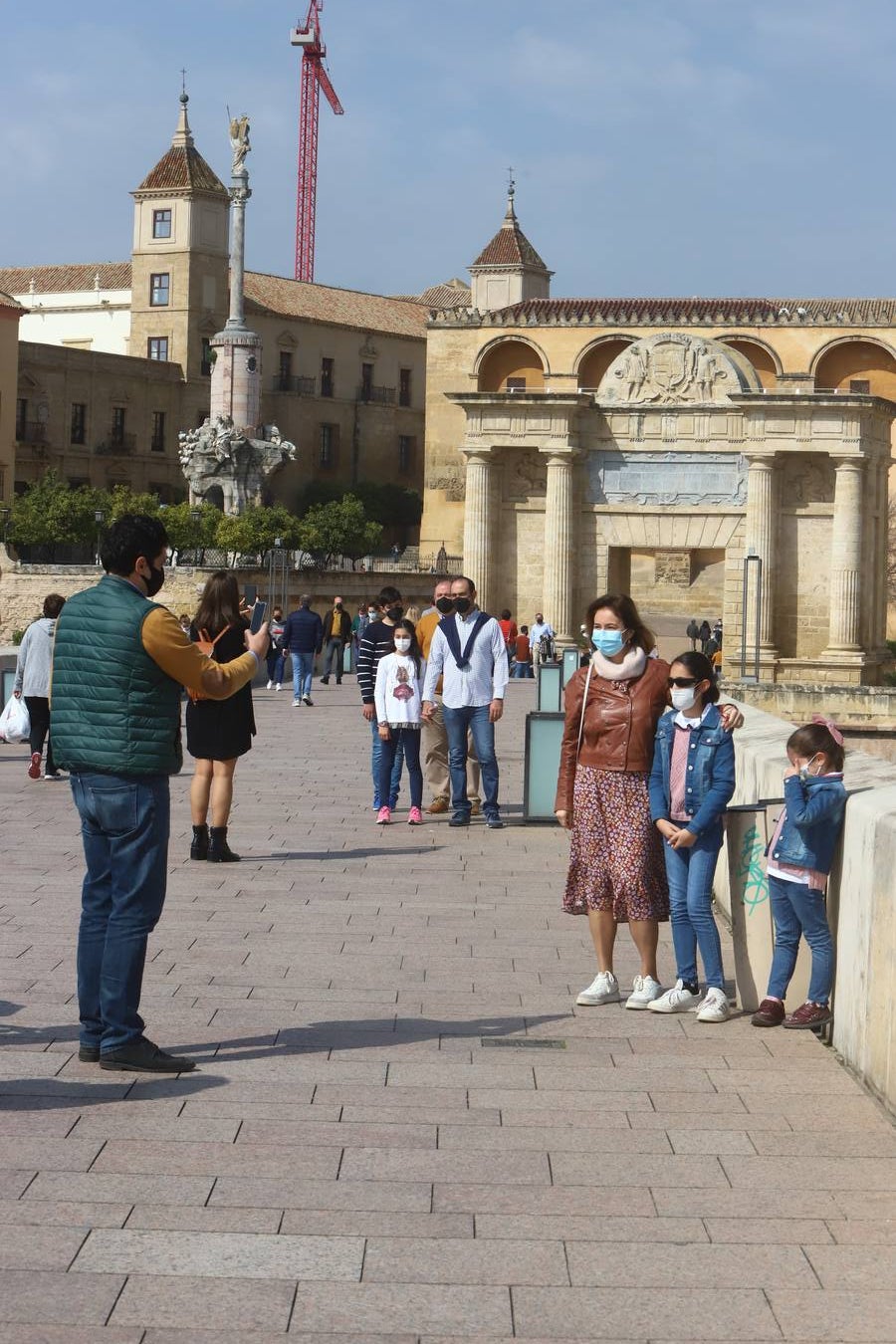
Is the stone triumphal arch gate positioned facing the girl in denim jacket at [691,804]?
yes

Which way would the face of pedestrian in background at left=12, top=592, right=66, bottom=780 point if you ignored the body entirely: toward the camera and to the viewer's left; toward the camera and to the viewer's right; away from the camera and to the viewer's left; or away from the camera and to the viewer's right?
away from the camera and to the viewer's left

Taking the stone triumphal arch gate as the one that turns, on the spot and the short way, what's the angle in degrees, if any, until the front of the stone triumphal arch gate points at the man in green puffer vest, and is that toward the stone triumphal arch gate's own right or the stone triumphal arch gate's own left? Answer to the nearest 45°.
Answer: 0° — it already faces them

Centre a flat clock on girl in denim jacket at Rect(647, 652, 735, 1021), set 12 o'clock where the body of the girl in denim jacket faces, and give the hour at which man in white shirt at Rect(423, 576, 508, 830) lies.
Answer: The man in white shirt is roughly at 4 o'clock from the girl in denim jacket.

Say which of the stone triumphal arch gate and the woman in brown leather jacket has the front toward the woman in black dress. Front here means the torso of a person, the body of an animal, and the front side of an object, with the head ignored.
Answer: the stone triumphal arch gate

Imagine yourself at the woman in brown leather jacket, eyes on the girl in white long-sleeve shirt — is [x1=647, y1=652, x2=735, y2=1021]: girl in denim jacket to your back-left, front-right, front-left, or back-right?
back-right

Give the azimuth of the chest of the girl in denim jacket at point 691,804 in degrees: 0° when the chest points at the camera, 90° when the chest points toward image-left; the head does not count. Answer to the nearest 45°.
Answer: approximately 45°

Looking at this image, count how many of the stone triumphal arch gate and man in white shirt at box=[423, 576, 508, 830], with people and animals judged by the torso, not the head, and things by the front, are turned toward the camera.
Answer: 2

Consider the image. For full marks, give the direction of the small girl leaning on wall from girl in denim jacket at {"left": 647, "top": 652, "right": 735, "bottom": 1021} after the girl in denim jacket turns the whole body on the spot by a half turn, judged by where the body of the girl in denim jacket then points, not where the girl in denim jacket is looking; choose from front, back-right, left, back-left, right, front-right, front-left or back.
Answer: right
